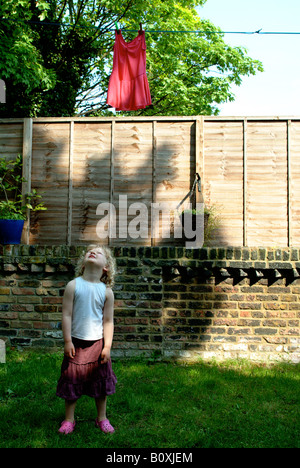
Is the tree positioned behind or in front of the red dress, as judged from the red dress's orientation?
behind

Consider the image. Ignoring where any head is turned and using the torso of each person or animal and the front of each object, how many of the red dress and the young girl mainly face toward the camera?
2

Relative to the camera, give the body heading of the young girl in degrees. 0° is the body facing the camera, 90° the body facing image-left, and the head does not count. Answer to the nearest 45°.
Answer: approximately 0°

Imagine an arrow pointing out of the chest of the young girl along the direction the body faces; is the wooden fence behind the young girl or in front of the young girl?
behind

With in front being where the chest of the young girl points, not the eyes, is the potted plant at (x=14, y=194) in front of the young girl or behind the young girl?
behind
